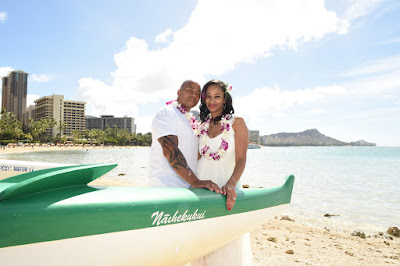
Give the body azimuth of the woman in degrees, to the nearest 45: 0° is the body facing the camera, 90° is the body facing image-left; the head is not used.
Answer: approximately 45°
